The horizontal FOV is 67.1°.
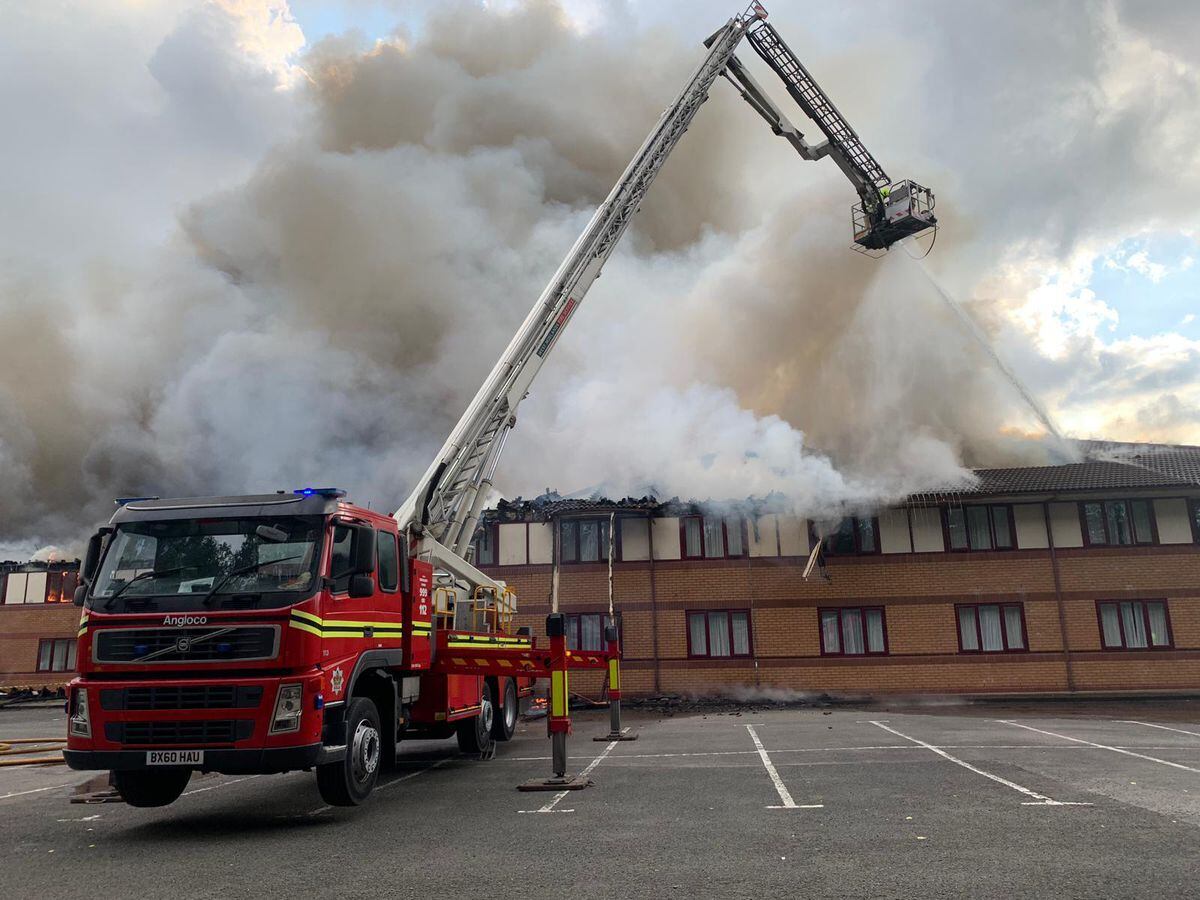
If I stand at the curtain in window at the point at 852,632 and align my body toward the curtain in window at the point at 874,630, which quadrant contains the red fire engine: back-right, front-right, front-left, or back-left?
back-right

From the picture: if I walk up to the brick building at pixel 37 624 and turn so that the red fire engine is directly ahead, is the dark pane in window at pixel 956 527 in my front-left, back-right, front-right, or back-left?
front-left

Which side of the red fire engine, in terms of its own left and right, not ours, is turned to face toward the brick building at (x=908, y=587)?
back

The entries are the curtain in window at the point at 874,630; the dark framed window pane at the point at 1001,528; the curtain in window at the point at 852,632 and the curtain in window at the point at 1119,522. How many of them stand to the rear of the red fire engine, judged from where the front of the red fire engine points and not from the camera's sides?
4

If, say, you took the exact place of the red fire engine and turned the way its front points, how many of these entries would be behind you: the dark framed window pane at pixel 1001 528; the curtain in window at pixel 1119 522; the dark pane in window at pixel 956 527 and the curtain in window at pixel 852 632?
4

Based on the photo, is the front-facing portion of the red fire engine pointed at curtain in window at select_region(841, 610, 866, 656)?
no

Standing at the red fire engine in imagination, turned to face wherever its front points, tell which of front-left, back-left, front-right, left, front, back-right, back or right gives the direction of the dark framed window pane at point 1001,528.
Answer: back

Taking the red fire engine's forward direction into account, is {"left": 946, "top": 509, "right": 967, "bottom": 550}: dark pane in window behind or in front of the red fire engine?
behind

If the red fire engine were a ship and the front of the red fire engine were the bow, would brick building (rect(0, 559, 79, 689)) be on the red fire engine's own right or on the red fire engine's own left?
on the red fire engine's own right

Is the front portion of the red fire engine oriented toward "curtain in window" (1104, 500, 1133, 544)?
no

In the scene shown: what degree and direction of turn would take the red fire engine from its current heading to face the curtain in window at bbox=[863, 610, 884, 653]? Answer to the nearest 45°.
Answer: approximately 180°

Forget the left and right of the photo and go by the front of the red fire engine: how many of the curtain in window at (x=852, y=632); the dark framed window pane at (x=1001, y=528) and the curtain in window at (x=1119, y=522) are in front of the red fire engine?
0

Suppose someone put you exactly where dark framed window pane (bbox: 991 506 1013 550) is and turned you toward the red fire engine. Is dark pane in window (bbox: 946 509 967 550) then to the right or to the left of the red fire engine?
right

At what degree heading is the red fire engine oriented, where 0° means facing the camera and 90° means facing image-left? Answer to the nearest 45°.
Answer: approximately 45°
